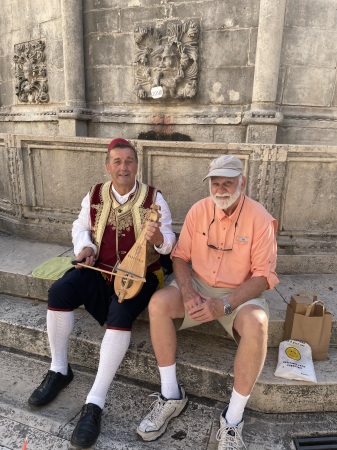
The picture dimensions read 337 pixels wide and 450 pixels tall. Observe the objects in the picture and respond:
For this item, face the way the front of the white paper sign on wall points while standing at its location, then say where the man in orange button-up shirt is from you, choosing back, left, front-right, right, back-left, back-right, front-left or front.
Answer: front

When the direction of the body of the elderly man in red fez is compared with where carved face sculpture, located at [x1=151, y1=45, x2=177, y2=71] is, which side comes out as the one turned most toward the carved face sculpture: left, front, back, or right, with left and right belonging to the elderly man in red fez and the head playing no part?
back

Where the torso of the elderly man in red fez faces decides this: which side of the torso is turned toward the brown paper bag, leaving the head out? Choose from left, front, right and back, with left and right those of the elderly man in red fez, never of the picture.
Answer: left

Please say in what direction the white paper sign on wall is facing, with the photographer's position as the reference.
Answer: facing the viewer

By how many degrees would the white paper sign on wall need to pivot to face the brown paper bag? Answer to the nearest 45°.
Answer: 0° — it already faces it

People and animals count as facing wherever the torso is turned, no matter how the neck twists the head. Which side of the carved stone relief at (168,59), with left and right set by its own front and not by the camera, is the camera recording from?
front

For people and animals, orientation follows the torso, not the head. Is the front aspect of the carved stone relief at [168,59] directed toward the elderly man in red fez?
yes

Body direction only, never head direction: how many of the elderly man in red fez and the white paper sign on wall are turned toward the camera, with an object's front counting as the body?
2

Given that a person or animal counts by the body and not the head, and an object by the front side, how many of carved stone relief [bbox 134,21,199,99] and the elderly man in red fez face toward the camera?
2
